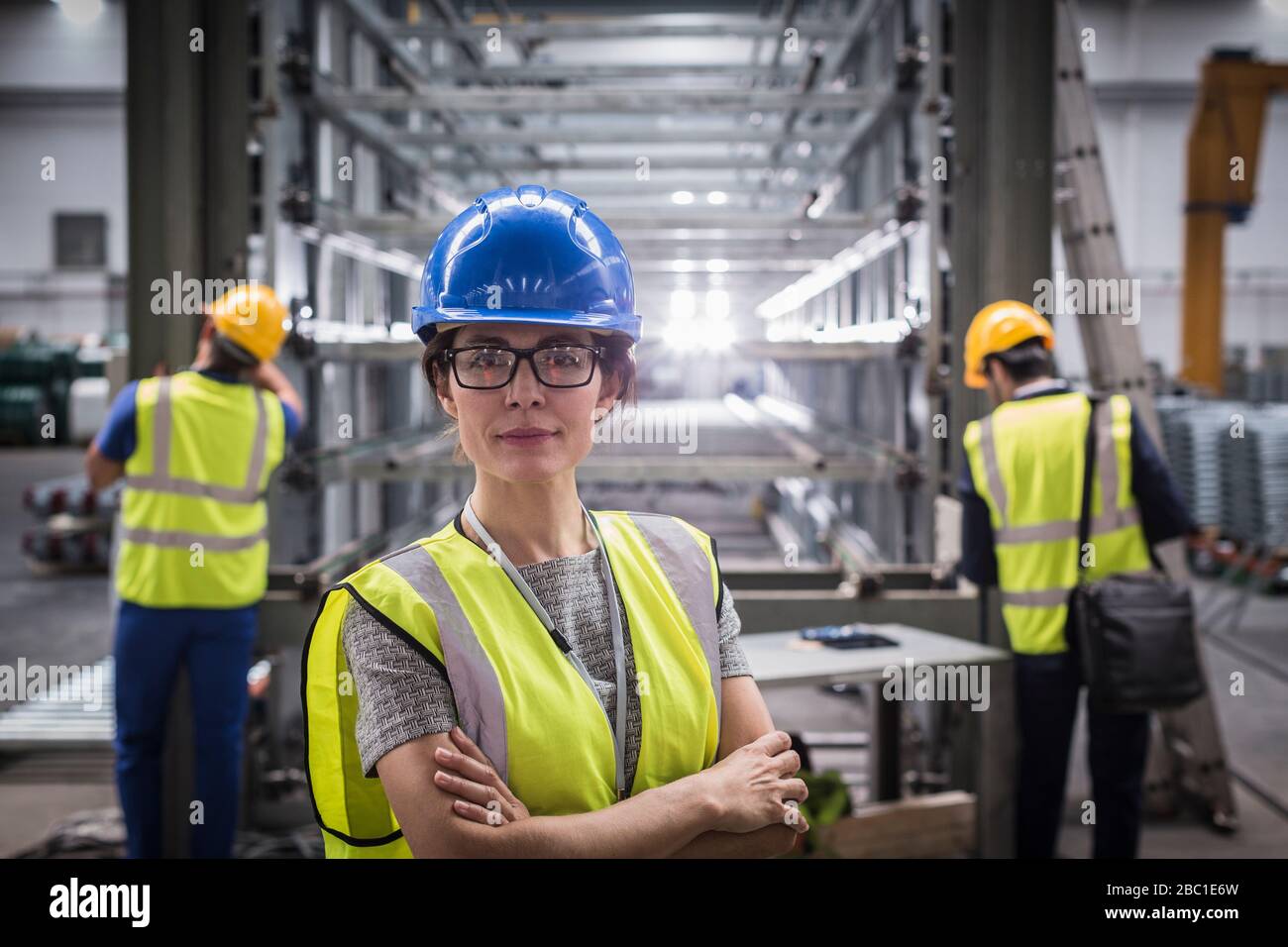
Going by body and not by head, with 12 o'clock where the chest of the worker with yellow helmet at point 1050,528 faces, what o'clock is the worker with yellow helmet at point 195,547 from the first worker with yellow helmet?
The worker with yellow helmet at point 195,547 is roughly at 10 o'clock from the worker with yellow helmet at point 1050,528.

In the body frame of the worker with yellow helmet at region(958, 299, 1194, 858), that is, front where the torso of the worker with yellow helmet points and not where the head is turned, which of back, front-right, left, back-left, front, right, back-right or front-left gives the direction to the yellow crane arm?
front-right

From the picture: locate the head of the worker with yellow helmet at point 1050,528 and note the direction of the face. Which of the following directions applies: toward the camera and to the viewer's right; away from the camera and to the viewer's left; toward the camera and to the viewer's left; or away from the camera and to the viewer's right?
away from the camera and to the viewer's left

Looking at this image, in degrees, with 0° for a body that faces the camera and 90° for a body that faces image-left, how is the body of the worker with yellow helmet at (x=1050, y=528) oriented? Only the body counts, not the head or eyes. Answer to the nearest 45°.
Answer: approximately 135°

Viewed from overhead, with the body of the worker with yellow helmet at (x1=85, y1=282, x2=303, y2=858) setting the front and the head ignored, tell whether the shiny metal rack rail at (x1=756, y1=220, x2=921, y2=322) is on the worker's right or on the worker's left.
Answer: on the worker's right

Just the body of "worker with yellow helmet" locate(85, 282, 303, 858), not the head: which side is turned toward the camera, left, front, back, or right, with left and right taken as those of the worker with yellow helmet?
back

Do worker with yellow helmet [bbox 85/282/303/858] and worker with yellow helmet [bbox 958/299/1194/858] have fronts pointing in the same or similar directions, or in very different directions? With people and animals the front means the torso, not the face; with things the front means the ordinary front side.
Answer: same or similar directions

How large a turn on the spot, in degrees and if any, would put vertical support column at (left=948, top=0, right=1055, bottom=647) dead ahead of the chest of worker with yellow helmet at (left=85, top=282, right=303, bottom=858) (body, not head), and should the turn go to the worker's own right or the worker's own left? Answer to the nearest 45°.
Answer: approximately 90° to the worker's own right

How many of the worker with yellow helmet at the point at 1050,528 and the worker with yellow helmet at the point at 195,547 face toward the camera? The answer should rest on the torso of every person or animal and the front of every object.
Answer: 0
